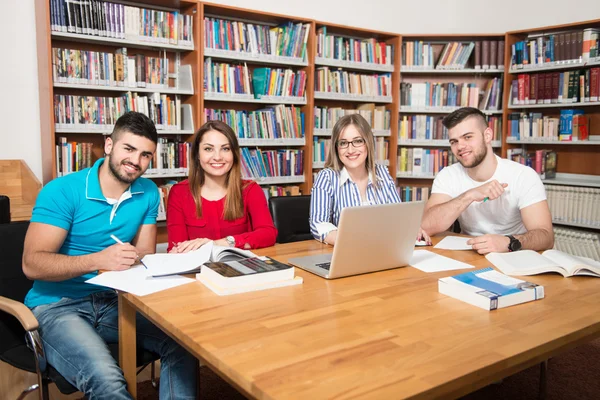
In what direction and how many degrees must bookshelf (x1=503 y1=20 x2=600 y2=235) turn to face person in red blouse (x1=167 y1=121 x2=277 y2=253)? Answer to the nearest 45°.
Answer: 0° — it already faces them

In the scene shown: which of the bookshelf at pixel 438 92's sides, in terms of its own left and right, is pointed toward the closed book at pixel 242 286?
front

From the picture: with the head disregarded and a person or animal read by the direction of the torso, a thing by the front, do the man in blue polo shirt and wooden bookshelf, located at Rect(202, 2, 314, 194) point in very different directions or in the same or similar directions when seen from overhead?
same or similar directions

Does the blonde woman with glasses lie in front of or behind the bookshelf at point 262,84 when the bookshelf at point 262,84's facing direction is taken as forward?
in front

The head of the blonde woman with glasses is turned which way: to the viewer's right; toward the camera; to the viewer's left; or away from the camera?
toward the camera

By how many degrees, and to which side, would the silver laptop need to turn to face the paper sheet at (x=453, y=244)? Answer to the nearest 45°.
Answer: approximately 90° to its right

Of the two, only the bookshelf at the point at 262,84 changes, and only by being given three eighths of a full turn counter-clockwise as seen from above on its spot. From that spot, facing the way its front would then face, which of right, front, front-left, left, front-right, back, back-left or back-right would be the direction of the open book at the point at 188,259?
back

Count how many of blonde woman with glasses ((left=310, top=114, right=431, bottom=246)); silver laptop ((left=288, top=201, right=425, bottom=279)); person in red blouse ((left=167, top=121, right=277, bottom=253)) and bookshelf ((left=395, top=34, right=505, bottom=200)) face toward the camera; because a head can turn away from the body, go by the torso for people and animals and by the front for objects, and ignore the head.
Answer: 3

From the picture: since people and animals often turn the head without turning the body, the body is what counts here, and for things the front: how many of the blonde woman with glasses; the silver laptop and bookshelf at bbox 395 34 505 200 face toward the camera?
2

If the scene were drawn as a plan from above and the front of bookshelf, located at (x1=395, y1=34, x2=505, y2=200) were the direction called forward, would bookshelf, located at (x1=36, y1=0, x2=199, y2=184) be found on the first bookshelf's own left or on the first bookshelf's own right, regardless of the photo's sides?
on the first bookshelf's own right

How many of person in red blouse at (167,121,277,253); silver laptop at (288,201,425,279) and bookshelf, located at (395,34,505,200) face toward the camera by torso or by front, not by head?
2

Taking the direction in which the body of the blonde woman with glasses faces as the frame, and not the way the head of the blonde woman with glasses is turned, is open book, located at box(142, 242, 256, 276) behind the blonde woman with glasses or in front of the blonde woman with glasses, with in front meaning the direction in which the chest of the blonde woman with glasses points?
in front

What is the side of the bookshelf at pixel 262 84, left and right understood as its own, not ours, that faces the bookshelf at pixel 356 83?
left

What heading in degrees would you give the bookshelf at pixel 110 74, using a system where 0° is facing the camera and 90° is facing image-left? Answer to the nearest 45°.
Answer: approximately 315°

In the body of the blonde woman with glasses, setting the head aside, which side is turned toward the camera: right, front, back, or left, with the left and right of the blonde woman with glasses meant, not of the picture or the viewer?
front

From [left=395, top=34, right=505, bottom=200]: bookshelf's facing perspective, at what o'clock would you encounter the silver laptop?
The silver laptop is roughly at 12 o'clock from the bookshelf.

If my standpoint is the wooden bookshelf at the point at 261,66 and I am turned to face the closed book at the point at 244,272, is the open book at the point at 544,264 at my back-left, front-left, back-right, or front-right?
front-left

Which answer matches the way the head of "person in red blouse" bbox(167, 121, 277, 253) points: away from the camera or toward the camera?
toward the camera

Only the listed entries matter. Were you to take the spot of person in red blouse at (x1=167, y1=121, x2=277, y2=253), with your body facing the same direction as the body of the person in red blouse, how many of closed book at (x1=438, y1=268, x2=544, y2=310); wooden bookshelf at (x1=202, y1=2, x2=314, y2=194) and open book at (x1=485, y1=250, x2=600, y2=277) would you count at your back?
1

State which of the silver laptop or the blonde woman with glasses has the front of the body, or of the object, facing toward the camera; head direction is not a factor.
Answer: the blonde woman with glasses
